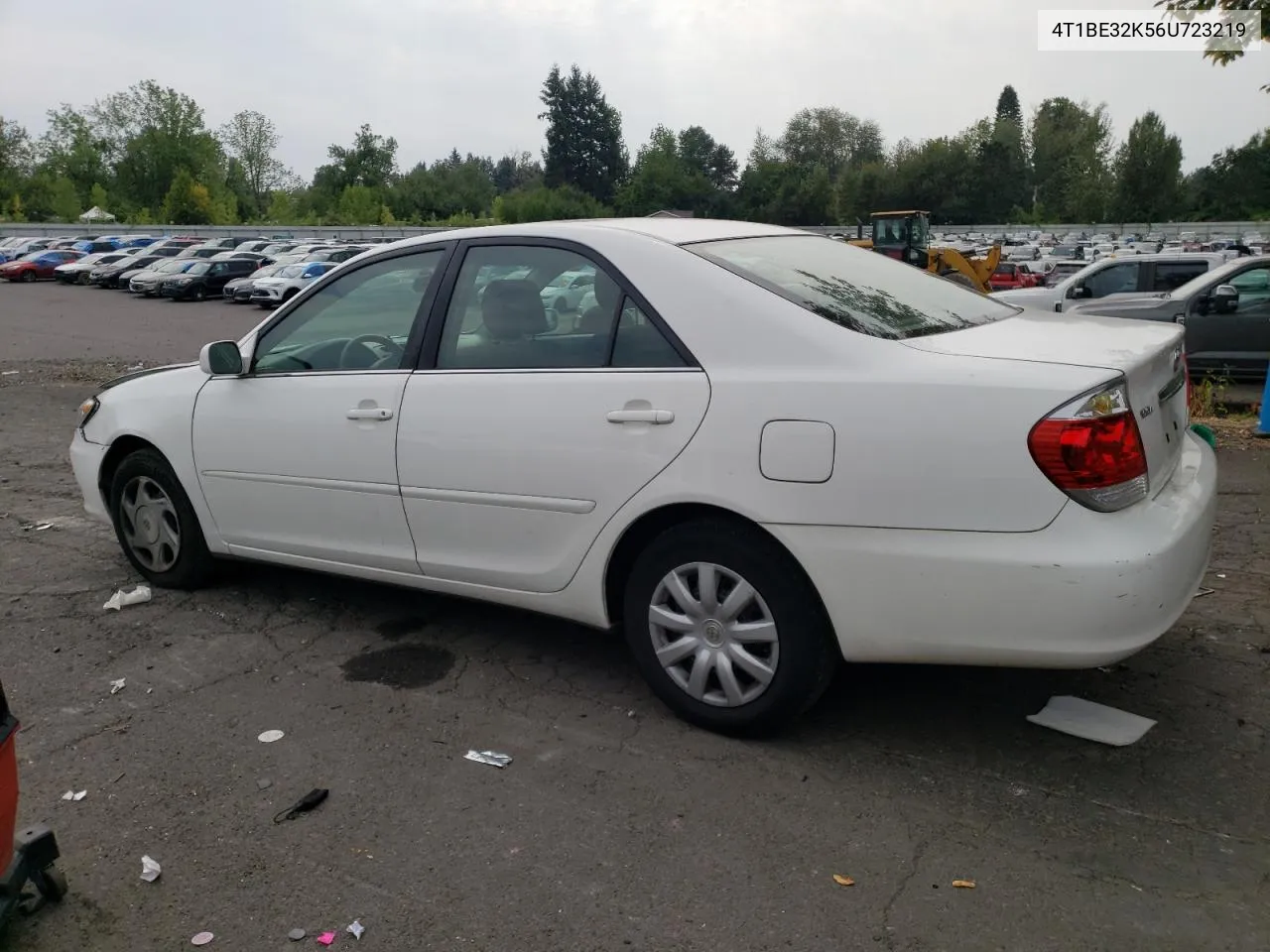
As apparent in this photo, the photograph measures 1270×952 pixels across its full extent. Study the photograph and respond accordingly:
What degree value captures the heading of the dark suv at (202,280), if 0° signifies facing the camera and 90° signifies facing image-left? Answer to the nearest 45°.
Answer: approximately 45°

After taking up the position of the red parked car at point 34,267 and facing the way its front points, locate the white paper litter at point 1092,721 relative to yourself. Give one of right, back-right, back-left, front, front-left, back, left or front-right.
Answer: front-left

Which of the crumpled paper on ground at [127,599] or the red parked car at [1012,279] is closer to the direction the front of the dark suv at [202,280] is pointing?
the crumpled paper on ground

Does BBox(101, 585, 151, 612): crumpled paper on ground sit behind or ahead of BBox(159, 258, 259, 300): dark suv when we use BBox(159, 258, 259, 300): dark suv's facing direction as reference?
ahead

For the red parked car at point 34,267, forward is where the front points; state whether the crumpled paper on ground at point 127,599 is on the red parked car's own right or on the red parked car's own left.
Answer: on the red parked car's own left

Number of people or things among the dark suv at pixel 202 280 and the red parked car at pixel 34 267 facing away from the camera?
0

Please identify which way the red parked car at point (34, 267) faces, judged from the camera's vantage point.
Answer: facing the viewer and to the left of the viewer

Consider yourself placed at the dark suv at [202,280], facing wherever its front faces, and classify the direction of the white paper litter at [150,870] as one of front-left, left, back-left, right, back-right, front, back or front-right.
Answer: front-left

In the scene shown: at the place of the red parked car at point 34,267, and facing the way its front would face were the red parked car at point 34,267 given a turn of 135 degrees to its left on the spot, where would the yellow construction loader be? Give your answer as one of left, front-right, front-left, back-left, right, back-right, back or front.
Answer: front-right
